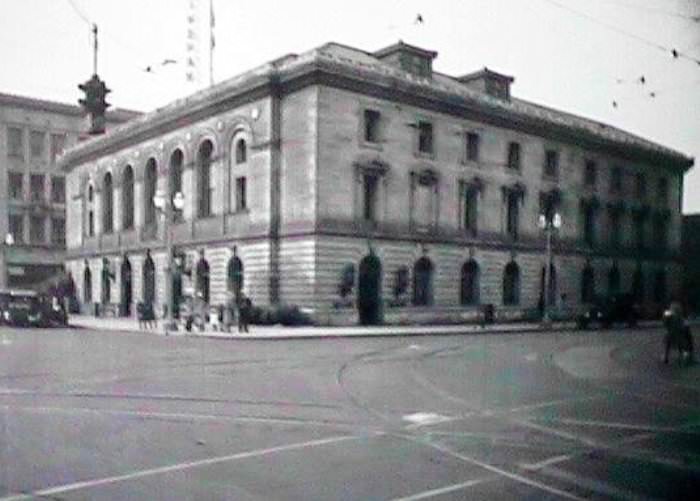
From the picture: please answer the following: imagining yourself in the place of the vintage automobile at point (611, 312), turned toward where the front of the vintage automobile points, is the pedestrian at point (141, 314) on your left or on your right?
on your right

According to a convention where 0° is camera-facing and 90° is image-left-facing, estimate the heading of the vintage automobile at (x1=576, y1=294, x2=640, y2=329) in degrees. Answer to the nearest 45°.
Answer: approximately 45°

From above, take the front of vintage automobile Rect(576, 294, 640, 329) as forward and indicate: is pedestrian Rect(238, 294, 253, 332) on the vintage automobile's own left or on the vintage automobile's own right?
on the vintage automobile's own right

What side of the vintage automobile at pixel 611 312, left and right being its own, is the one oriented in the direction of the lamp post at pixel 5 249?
front
